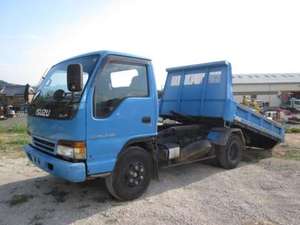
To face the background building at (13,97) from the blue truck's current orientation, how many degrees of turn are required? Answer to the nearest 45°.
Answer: approximately 90° to its right
